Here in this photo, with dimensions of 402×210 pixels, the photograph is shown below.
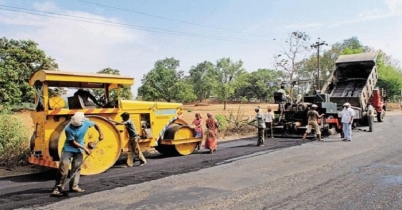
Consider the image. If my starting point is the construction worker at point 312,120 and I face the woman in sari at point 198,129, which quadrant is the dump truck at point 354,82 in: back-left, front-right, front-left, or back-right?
back-right

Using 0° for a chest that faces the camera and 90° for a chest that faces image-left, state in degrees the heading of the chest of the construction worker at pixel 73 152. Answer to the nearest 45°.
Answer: approximately 315°

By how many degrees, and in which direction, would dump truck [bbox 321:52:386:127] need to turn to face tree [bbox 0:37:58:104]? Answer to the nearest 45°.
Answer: approximately 135° to its left

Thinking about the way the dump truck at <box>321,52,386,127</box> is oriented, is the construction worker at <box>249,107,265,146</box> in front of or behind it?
behind

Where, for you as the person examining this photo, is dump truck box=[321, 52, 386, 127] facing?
facing away from the viewer and to the right of the viewer

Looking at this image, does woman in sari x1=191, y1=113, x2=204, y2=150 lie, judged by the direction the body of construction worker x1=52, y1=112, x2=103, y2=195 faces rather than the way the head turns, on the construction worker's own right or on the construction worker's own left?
on the construction worker's own left

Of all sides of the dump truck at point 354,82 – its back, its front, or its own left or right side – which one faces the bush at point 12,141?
back
